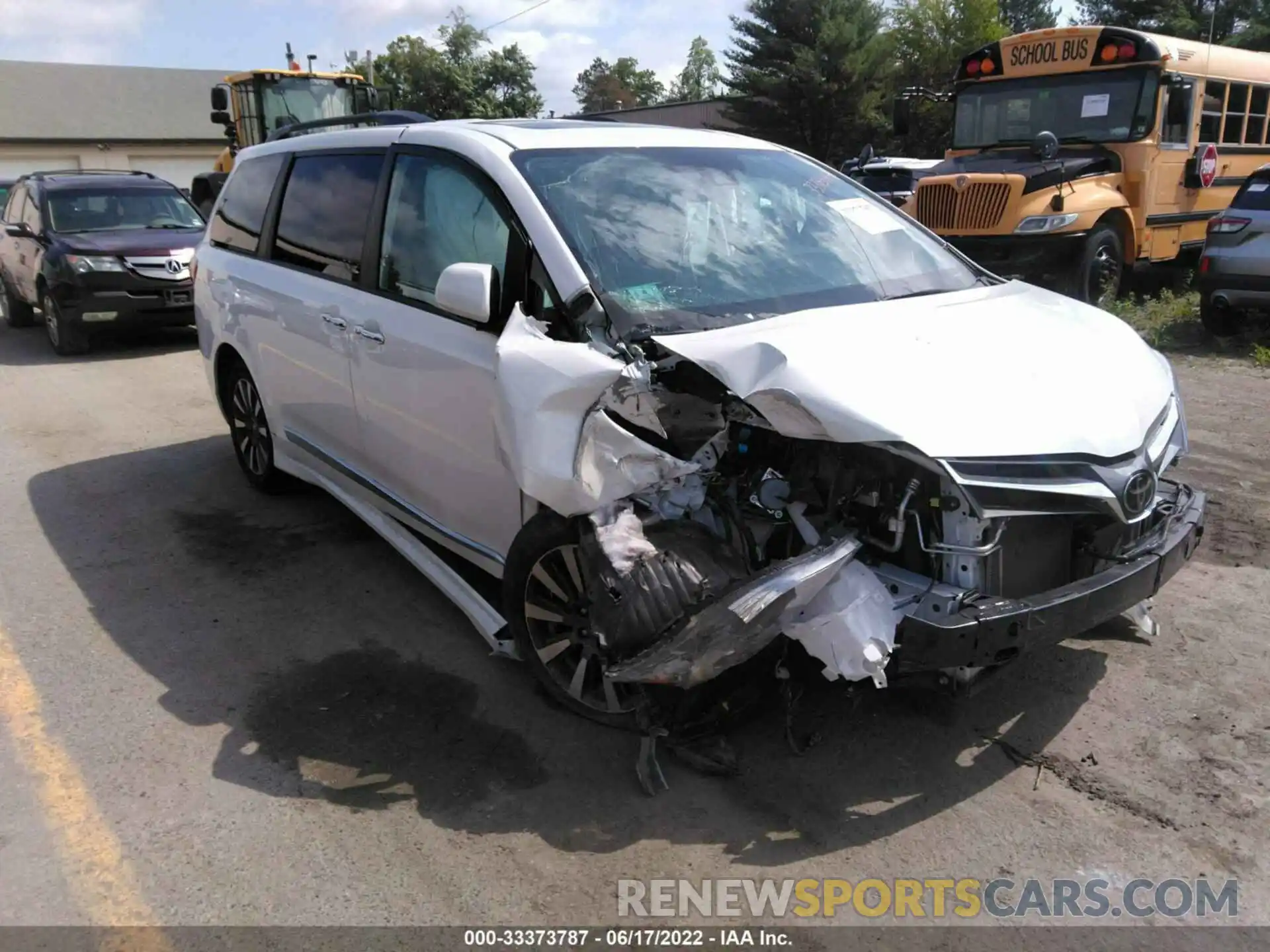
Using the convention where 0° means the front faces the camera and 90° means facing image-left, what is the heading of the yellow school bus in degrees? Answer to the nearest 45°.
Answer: approximately 45°

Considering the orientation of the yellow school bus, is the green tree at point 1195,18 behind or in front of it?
behind

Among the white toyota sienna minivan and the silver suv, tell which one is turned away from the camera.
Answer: the silver suv

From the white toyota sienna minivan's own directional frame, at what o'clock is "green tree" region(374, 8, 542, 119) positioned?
The green tree is roughly at 7 o'clock from the white toyota sienna minivan.

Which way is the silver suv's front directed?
away from the camera

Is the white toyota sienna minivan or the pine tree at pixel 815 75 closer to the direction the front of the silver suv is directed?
the pine tree

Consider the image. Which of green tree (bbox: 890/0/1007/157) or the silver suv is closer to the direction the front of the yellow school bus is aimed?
the silver suv

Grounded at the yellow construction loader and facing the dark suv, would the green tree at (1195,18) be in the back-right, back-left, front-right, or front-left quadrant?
back-left

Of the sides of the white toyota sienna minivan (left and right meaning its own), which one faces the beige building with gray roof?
back

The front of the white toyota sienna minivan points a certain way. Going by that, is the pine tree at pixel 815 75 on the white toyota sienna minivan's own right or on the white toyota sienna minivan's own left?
on the white toyota sienna minivan's own left

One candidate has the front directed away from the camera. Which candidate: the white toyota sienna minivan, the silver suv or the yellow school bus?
the silver suv

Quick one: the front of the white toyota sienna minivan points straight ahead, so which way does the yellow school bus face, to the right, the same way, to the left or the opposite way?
to the right
